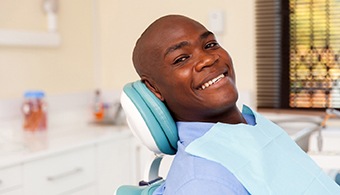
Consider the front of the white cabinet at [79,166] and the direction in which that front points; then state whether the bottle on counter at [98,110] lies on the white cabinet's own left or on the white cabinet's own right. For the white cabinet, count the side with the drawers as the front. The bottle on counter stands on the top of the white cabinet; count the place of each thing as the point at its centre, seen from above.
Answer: on the white cabinet's own left

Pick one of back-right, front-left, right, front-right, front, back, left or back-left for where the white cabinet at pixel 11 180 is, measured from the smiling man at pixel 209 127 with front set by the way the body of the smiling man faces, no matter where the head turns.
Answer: back

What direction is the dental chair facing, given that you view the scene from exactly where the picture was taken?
facing to the right of the viewer

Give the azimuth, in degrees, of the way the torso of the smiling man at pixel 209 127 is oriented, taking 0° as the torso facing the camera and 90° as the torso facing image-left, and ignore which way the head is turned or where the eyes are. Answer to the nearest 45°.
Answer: approximately 315°

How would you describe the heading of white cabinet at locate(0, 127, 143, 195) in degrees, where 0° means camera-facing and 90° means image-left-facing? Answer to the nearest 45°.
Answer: approximately 315°

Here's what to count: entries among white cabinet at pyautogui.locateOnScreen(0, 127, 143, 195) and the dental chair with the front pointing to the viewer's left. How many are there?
0

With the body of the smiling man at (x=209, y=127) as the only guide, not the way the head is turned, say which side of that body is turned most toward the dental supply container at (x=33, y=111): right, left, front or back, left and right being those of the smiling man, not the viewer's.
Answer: back

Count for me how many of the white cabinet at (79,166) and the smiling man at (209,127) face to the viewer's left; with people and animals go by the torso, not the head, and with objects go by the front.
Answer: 0
